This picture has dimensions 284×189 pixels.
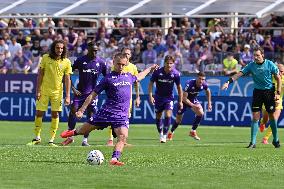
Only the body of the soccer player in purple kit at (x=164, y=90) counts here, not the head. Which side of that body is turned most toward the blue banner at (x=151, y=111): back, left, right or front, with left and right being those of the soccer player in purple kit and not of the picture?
back

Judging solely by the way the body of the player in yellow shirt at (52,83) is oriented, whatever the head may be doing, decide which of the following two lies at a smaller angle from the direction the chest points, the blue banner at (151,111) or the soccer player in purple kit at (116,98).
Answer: the soccer player in purple kit

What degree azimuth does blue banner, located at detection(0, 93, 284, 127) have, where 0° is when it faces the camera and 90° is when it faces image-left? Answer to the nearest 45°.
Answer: approximately 0°

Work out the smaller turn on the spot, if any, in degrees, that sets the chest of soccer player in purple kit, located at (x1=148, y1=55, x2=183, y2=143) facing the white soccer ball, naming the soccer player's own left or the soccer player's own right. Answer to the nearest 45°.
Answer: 0° — they already face it

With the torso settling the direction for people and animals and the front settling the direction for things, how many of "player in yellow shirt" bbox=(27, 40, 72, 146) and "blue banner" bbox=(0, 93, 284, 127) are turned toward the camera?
2

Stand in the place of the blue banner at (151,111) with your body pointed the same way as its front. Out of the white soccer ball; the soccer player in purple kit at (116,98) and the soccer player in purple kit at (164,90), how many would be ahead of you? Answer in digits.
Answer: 3

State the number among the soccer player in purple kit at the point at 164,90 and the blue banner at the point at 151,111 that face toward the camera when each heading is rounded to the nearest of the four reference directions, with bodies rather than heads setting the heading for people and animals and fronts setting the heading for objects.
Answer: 2

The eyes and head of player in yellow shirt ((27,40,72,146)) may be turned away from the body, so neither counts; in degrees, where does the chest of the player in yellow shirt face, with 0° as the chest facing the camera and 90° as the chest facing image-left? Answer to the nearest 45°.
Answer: approximately 0°
